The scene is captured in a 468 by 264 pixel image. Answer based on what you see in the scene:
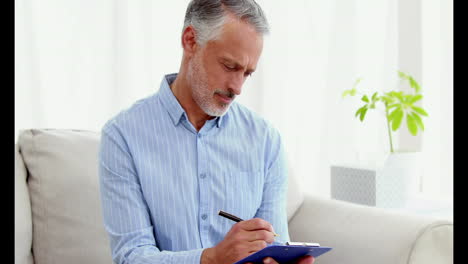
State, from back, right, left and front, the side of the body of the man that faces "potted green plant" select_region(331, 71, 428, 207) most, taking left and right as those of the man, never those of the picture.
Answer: left

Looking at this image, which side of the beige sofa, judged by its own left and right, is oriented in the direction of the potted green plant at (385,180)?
left

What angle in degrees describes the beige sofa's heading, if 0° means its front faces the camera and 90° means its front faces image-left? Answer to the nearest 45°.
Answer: approximately 315°

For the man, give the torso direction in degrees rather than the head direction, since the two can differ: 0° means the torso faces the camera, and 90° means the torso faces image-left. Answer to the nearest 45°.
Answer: approximately 315°

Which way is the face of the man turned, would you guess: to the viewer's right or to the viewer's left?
to the viewer's right
